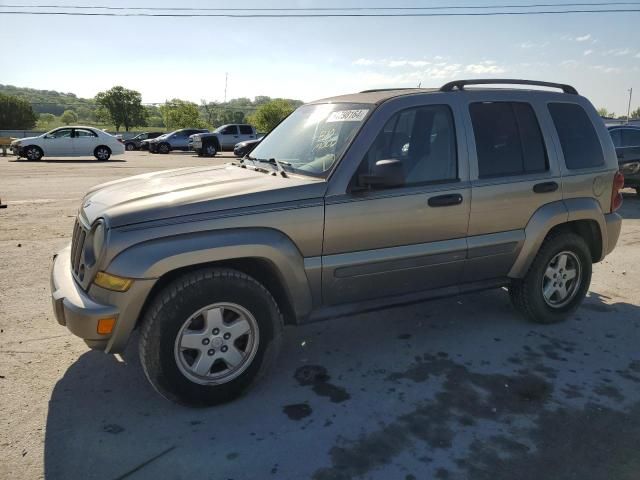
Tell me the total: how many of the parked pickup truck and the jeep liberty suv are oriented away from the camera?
0

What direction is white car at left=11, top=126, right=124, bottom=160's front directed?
to the viewer's left

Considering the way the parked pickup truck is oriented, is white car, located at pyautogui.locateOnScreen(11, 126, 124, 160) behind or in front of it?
in front

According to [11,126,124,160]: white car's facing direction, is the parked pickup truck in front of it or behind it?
behind

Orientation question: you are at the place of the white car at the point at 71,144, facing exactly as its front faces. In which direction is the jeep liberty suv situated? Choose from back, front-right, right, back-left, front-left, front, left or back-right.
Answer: left

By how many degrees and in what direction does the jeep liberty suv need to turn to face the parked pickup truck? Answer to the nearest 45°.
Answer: approximately 135° to its right

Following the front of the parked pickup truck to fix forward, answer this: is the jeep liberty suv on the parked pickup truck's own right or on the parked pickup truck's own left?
on the parked pickup truck's own left

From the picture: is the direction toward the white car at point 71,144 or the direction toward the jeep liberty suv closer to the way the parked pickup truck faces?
the white car

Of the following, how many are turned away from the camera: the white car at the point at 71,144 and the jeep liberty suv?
0
